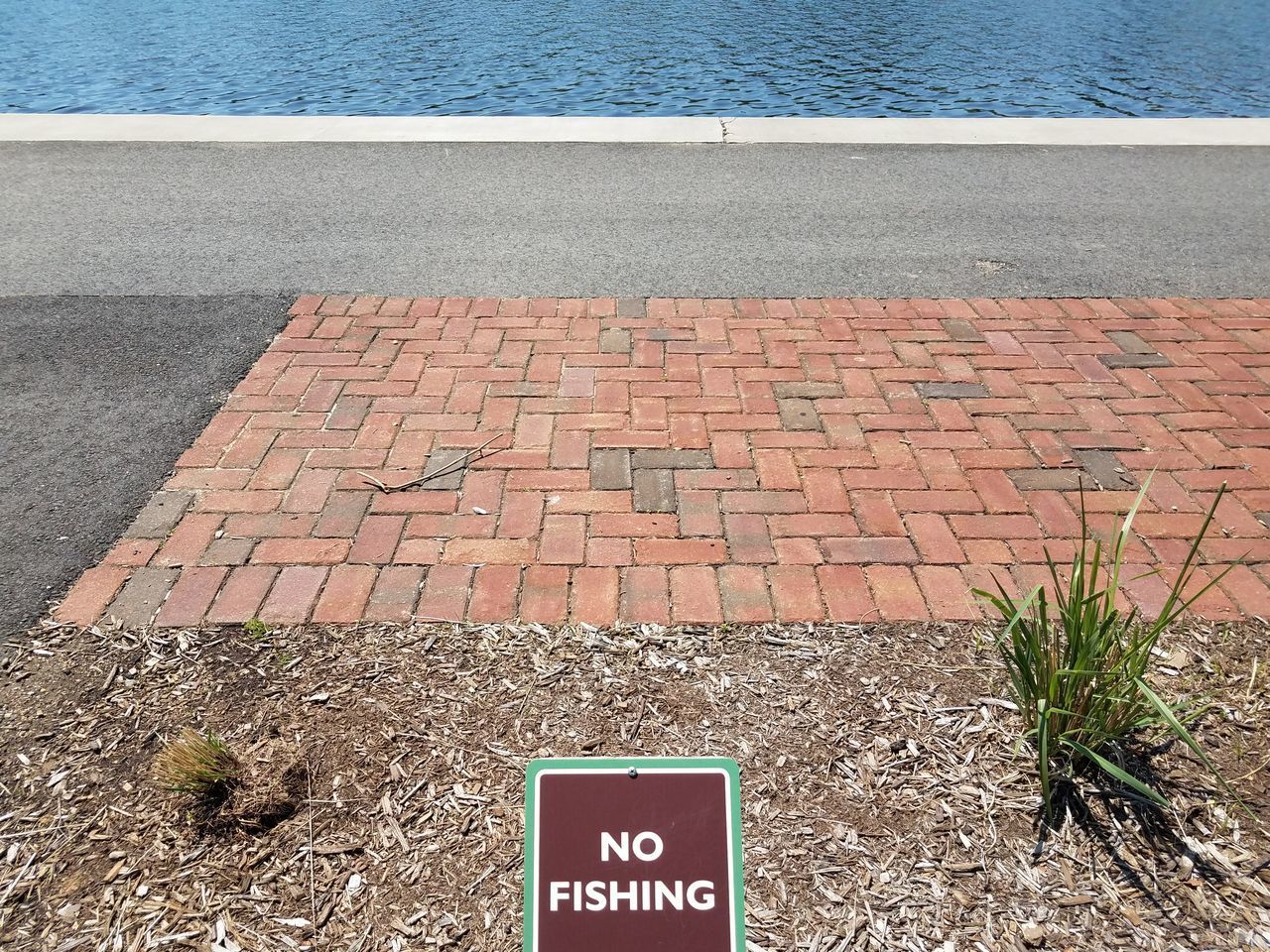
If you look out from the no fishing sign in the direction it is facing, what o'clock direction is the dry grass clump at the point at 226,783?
The dry grass clump is roughly at 4 o'clock from the no fishing sign.

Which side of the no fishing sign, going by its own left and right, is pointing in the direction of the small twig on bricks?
back

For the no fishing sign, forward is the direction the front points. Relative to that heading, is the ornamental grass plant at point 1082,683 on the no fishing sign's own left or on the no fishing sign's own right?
on the no fishing sign's own left

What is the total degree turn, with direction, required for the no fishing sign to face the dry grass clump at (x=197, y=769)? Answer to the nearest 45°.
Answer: approximately 135° to its right

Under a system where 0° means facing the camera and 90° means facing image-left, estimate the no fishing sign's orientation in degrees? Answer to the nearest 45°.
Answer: approximately 0°
